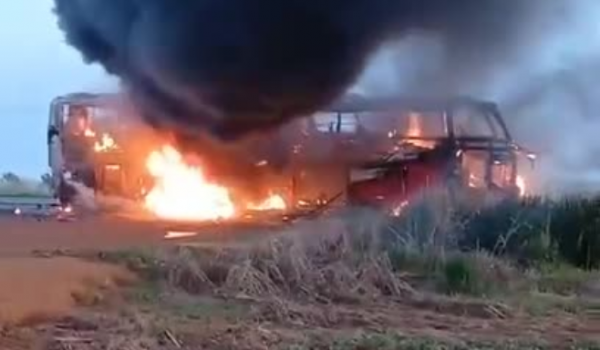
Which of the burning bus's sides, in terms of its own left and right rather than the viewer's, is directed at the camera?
right

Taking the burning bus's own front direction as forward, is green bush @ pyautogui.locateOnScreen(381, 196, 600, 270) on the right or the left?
on its right
